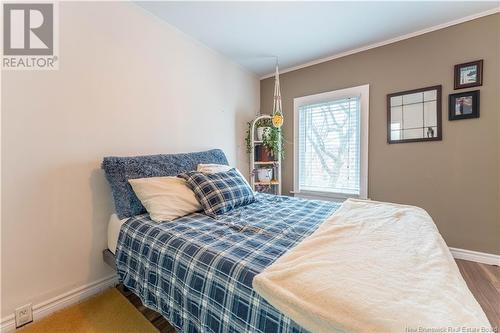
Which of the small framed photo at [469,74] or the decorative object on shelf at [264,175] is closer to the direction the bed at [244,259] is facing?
the small framed photo

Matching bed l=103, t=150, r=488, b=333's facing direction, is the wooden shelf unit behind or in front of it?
behind

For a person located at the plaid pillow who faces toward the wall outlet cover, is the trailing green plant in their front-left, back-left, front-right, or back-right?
back-right

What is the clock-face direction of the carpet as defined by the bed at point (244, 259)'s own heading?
The carpet is roughly at 5 o'clock from the bed.

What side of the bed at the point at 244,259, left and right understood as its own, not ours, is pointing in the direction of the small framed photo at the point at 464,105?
left

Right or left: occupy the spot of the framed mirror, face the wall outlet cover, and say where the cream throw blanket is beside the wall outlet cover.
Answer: left

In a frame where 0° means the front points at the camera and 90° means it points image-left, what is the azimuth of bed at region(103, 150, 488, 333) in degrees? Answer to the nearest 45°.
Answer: approximately 315°

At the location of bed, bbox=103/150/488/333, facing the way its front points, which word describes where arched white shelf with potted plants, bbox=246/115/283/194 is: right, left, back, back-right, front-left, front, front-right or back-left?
back-left

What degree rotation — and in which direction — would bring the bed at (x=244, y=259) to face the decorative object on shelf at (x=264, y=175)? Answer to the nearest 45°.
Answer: approximately 135° to its left

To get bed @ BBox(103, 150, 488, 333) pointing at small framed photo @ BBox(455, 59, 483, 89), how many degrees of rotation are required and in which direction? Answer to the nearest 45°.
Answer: approximately 90° to its left
